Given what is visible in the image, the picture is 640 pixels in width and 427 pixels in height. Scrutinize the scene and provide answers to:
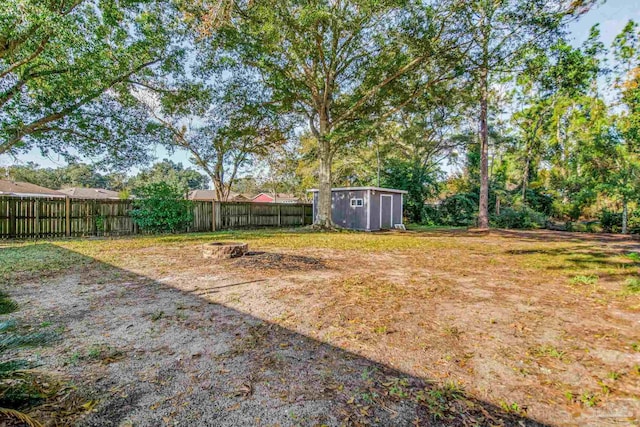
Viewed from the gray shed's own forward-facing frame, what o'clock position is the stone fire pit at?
The stone fire pit is roughly at 2 o'clock from the gray shed.

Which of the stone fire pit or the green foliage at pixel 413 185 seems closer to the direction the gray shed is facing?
the stone fire pit

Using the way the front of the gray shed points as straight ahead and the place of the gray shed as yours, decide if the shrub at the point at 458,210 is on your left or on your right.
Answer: on your left

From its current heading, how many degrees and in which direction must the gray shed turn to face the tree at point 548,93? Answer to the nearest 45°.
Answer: approximately 45° to its left

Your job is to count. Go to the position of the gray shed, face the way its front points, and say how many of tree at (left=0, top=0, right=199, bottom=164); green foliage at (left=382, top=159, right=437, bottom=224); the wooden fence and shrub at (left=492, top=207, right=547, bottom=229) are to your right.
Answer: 2

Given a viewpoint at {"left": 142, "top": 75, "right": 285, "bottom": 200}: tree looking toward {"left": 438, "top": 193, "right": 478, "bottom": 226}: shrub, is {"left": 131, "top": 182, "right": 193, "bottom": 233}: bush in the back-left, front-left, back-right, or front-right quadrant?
back-right

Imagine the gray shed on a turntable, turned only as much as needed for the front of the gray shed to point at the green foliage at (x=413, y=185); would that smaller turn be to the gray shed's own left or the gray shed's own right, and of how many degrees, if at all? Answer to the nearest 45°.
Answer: approximately 90° to the gray shed's own left

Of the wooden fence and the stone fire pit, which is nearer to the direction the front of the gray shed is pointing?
the stone fire pit

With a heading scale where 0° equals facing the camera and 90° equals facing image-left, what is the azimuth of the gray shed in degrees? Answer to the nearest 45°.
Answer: approximately 315°

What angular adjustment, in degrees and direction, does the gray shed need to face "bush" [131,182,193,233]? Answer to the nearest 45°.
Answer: approximately 90° to its right
